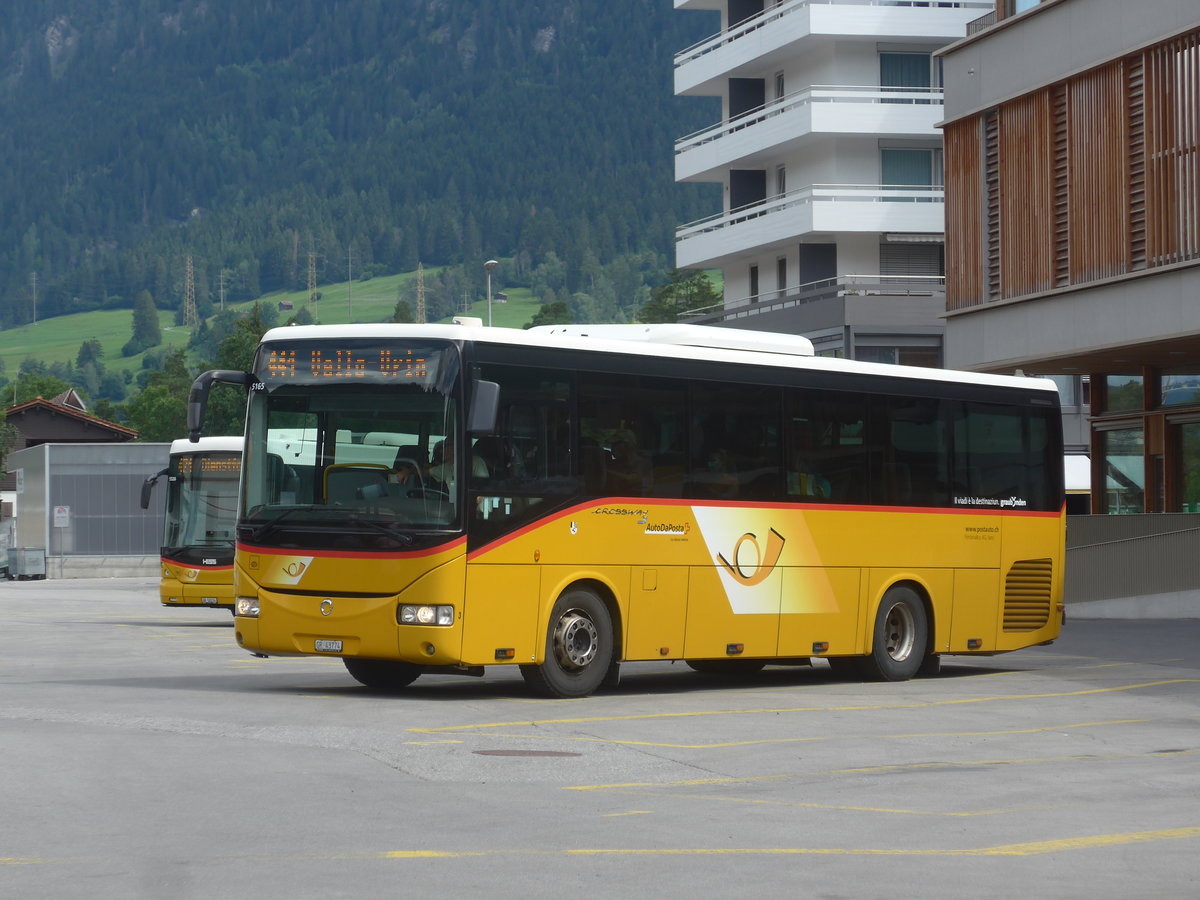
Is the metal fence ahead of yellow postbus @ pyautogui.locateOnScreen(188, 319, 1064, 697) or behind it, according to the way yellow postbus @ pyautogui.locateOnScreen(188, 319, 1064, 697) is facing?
behind

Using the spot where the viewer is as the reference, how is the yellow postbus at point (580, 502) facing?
facing the viewer and to the left of the viewer

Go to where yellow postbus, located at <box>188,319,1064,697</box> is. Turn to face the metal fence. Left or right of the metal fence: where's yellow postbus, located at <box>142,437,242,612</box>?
left

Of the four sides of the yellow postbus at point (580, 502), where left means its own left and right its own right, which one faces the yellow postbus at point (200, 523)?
right
